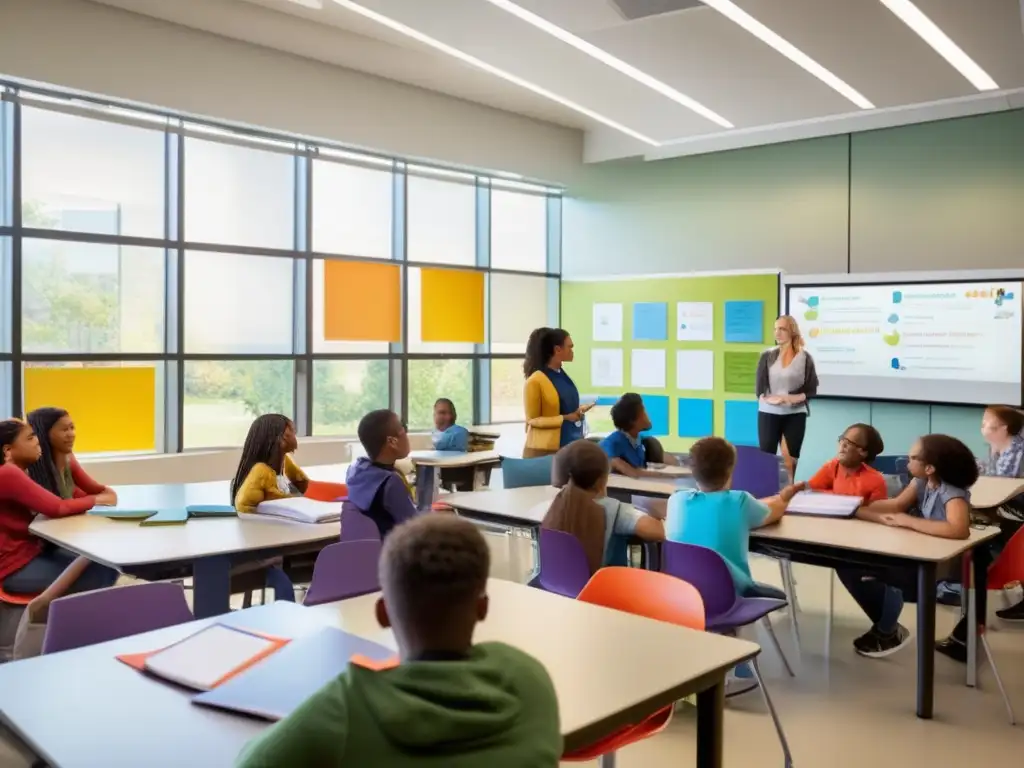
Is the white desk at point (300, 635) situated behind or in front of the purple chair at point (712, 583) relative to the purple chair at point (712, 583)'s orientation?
behind

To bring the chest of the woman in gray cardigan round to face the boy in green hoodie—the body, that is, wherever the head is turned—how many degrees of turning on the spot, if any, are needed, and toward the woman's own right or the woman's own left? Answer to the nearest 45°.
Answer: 0° — they already face them

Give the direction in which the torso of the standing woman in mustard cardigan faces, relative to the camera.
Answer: to the viewer's right

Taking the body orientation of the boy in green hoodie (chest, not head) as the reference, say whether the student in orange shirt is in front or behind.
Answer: in front

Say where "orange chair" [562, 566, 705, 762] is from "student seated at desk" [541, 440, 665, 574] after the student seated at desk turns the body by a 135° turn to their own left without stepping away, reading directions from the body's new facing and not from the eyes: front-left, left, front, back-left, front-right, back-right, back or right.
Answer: front-left

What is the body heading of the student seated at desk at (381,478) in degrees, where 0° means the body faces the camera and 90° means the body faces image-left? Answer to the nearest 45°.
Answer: approximately 225°

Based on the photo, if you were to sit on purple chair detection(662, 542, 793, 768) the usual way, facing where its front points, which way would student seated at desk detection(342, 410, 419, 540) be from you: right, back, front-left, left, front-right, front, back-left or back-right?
back-left

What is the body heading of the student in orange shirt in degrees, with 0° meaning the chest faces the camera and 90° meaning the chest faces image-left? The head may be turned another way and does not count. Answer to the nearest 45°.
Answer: approximately 45°

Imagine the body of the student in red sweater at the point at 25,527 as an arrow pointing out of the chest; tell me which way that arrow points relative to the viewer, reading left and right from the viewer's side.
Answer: facing to the right of the viewer

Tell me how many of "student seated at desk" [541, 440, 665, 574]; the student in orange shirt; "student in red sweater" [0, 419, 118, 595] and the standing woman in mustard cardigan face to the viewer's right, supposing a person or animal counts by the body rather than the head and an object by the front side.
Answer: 2

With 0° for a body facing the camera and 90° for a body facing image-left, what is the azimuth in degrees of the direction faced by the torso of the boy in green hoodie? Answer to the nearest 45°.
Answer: approximately 180°

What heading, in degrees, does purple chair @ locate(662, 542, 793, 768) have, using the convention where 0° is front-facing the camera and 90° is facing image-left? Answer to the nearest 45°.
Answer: approximately 225°

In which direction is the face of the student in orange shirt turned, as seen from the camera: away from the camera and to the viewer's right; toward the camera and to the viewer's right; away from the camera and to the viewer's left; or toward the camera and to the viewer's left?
toward the camera and to the viewer's left

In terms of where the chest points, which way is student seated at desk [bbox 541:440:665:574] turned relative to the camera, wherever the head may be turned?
away from the camera

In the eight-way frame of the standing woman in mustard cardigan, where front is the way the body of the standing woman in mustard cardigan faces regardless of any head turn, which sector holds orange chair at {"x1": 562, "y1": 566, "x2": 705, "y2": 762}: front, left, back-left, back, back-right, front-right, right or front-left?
right
